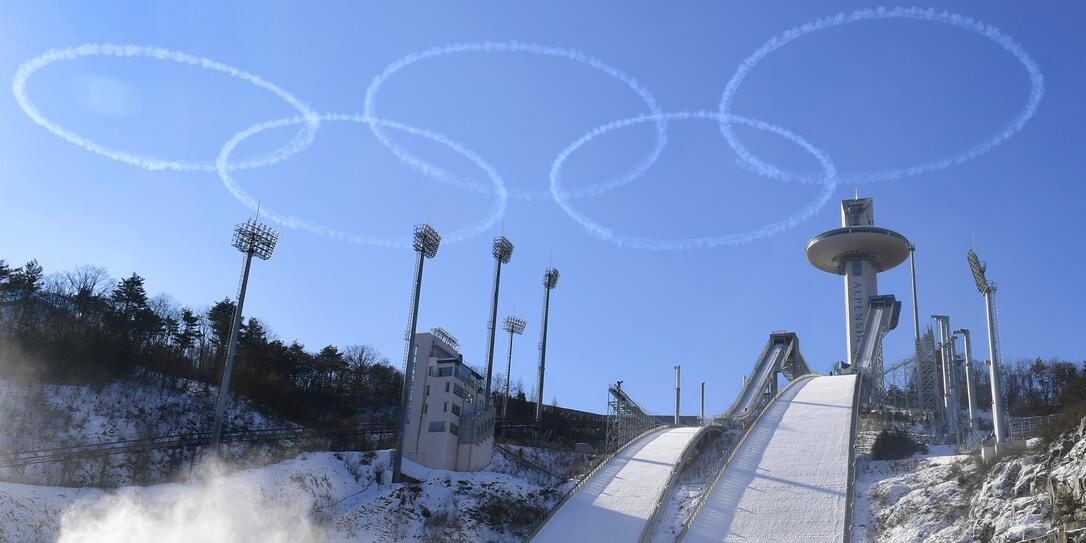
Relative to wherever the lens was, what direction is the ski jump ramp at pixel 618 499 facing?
facing the viewer and to the left of the viewer

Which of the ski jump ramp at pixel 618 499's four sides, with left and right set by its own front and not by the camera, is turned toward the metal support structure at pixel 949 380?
back

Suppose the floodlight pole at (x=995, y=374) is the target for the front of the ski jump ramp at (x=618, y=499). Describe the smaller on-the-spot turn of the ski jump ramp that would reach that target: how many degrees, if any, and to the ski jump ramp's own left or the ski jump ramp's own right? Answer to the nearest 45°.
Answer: approximately 135° to the ski jump ramp's own left

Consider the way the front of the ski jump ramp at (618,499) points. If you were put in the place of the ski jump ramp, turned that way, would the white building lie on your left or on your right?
on your right

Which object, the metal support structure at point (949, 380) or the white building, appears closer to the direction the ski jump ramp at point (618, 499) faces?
the white building

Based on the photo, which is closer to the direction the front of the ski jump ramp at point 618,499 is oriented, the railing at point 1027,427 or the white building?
the white building

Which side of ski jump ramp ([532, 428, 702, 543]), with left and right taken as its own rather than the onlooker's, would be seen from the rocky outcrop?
left

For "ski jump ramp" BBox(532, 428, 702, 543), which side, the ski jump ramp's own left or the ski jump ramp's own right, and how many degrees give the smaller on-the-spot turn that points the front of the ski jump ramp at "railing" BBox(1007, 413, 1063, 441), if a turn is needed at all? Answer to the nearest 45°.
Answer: approximately 135° to the ski jump ramp's own left
